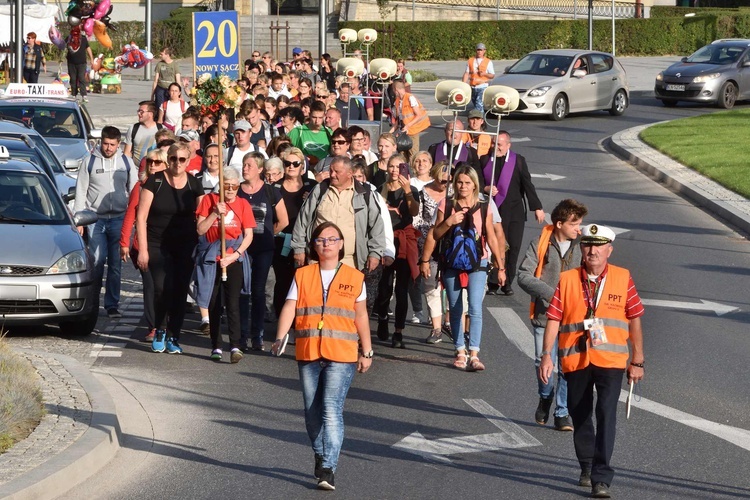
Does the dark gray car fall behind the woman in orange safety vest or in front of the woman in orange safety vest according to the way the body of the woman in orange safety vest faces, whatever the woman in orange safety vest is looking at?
behind

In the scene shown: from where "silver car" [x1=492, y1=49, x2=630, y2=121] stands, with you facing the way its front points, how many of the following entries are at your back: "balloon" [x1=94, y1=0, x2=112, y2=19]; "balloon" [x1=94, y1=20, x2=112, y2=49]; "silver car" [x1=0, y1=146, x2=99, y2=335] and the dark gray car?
1

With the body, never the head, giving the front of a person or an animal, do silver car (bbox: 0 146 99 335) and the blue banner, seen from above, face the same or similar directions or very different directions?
same or similar directions

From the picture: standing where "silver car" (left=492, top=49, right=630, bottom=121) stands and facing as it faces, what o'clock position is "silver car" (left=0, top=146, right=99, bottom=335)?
The "silver car" (left=0, top=146, right=99, bottom=335) is roughly at 11 o'clock from the "silver car" (left=492, top=49, right=630, bottom=121).

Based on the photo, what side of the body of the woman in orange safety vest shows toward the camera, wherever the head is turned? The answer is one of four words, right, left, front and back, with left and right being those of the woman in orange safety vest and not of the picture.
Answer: front

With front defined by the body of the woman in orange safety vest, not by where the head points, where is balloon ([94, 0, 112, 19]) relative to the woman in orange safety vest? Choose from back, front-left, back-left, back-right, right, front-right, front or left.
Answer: back

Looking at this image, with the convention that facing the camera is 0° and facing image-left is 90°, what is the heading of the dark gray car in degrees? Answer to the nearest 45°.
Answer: approximately 45°

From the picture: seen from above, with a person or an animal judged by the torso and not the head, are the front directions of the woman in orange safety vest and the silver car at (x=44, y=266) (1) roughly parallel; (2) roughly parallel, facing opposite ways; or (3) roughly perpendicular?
roughly parallel

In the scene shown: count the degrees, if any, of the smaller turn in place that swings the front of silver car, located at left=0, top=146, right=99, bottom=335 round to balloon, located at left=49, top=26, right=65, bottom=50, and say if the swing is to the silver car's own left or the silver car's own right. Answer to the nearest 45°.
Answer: approximately 180°

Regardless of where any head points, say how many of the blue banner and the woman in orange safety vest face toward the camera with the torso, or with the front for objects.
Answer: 2

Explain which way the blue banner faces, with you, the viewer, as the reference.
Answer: facing the viewer

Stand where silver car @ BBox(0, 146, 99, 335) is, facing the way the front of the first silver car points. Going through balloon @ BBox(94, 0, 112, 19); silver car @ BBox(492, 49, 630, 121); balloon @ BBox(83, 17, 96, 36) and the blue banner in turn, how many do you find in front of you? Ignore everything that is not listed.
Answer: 0

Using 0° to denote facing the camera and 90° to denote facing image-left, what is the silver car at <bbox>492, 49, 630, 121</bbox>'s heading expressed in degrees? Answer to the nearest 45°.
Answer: approximately 45°

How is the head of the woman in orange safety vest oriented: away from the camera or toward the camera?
toward the camera

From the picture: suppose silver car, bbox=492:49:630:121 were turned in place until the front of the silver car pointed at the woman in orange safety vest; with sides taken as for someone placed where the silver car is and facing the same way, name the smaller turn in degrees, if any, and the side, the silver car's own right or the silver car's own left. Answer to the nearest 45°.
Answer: approximately 45° to the silver car's own left

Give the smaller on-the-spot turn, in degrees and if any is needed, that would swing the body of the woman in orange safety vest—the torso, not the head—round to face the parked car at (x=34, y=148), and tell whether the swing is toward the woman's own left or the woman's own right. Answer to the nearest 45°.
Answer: approximately 180°

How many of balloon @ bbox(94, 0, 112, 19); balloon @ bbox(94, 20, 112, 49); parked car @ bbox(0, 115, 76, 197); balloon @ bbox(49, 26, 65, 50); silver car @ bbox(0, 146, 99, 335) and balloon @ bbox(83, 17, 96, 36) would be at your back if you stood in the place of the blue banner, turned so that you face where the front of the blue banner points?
4

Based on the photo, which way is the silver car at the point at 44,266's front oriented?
toward the camera

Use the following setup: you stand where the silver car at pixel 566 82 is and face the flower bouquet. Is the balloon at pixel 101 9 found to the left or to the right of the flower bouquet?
right

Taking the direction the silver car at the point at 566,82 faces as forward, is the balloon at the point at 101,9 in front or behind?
in front

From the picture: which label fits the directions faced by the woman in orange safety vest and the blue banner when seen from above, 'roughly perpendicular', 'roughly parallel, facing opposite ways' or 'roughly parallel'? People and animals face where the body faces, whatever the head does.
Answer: roughly parallel
